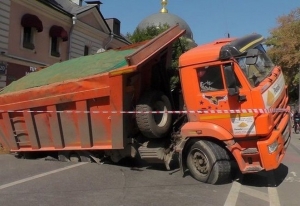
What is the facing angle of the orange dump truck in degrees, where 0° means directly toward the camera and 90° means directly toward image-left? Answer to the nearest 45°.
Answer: approximately 315°

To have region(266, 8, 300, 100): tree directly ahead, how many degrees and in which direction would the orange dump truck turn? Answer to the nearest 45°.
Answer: approximately 90° to its left
